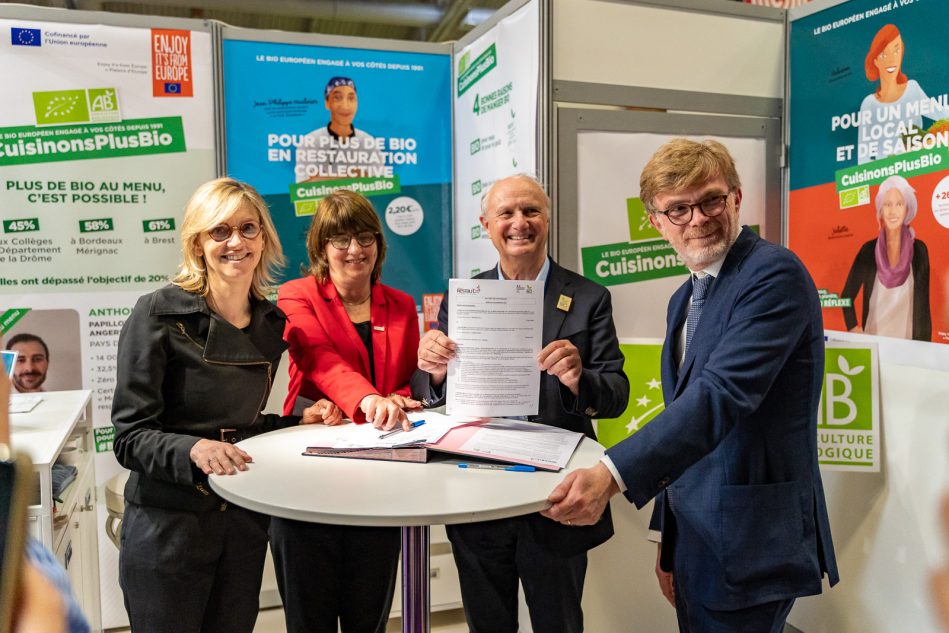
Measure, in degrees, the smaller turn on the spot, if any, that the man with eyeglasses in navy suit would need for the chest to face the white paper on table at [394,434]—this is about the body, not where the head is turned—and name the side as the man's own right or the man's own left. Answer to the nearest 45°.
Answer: approximately 45° to the man's own right

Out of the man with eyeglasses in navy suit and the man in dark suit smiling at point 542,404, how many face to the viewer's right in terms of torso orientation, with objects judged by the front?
0

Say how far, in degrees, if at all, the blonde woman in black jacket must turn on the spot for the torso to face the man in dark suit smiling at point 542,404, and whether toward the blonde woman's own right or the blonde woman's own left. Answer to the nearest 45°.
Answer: approximately 45° to the blonde woman's own left

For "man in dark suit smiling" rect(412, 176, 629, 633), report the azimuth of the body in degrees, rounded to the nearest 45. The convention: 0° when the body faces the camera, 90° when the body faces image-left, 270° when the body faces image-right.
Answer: approximately 0°

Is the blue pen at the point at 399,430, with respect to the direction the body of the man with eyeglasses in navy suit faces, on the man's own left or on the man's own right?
on the man's own right

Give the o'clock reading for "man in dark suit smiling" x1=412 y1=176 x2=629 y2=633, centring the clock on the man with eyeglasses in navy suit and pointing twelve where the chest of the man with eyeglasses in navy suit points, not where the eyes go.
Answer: The man in dark suit smiling is roughly at 3 o'clock from the man with eyeglasses in navy suit.

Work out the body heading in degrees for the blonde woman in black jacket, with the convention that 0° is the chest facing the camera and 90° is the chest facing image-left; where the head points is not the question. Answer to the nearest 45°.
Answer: approximately 315°

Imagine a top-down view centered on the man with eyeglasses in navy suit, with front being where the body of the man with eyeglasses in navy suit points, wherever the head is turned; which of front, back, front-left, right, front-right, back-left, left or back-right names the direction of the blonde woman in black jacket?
front-right

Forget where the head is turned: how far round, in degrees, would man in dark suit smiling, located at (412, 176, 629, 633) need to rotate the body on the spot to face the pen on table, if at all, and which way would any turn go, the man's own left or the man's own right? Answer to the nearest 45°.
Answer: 0° — they already face it

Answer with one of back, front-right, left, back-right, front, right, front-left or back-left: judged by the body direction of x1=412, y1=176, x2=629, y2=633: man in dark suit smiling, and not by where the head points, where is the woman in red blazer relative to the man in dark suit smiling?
right

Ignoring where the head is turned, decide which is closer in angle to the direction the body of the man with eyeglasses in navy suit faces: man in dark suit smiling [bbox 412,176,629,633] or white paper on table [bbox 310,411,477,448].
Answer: the white paper on table
